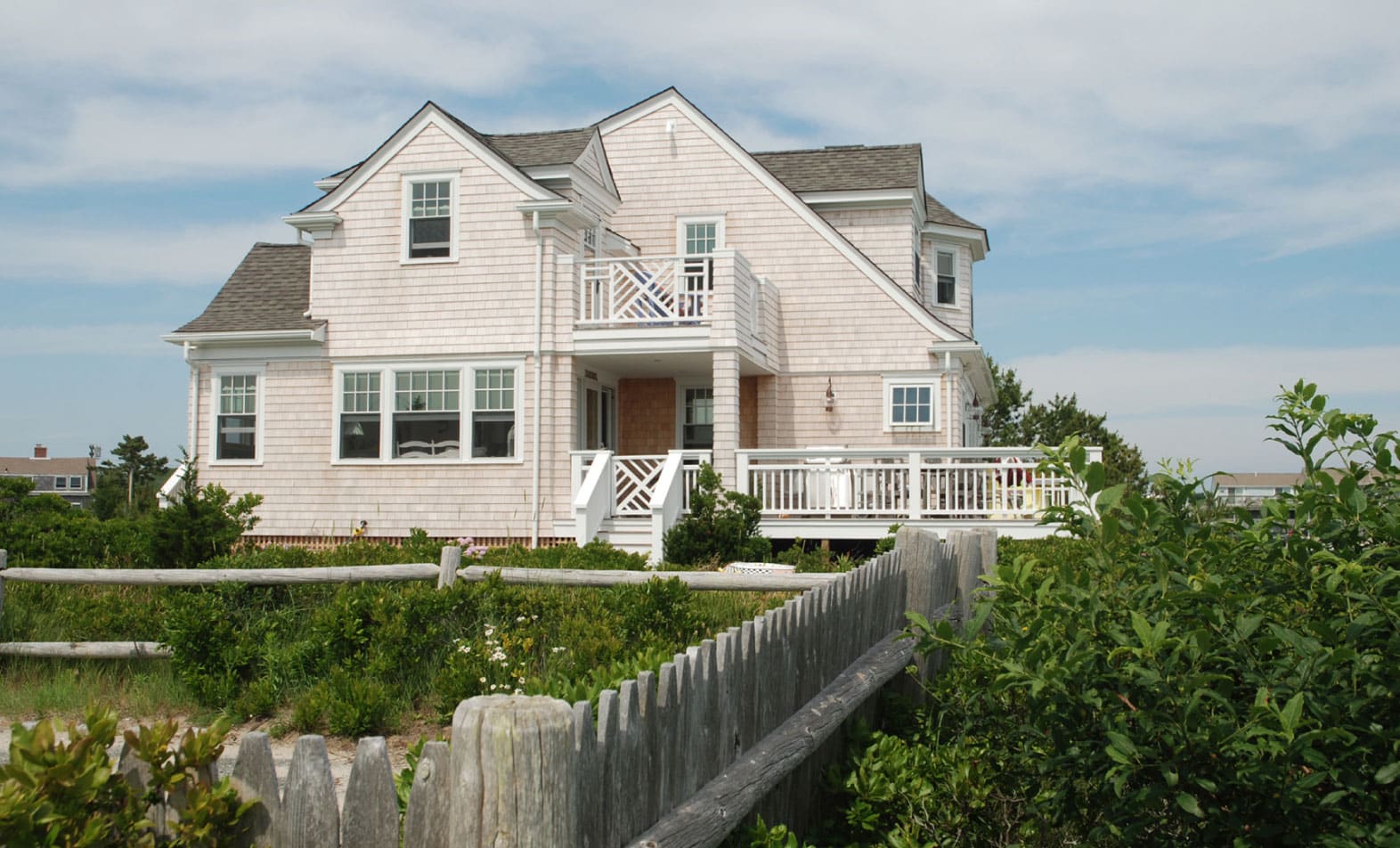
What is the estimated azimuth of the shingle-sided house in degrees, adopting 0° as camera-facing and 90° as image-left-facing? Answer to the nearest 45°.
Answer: approximately 0°

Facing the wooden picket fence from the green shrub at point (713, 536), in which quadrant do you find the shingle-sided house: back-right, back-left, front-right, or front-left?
back-right

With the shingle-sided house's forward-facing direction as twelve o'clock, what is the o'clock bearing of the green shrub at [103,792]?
The green shrub is roughly at 12 o'clock from the shingle-sided house.

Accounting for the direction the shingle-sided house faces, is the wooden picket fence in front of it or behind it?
in front

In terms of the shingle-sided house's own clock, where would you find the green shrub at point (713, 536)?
The green shrub is roughly at 11 o'clock from the shingle-sided house.
